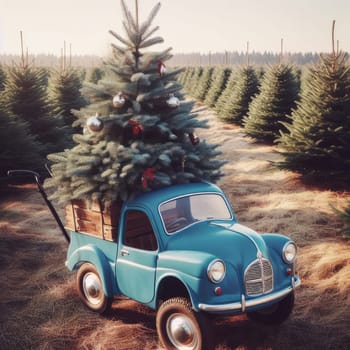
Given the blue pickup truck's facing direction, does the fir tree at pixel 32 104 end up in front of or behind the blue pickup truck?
behind

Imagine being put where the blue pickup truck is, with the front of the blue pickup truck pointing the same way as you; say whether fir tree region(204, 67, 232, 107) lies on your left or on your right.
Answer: on your left

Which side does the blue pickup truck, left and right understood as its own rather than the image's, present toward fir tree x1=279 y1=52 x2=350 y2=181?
left

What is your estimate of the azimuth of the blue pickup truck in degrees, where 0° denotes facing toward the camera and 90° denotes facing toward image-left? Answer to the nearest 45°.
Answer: approximately 315°

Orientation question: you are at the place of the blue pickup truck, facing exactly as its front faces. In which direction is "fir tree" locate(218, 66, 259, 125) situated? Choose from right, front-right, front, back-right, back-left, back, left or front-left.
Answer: back-left

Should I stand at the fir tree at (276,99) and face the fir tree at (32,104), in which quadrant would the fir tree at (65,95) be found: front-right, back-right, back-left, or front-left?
front-right
